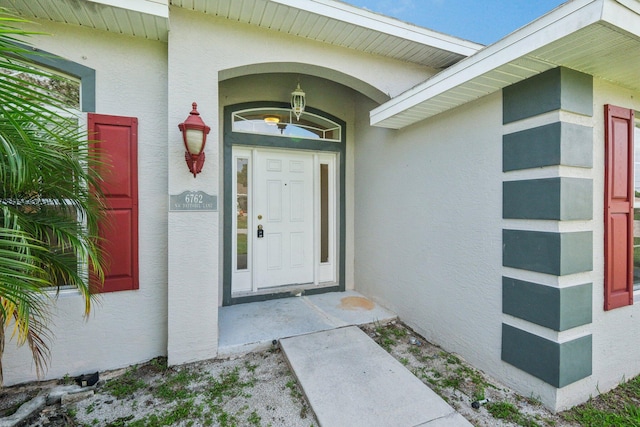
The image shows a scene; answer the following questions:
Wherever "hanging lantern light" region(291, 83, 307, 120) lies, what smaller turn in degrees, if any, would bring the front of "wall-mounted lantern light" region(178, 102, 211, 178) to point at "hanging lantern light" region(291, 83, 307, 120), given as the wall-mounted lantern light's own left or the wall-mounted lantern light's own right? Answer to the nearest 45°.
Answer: approximately 135° to the wall-mounted lantern light's own left

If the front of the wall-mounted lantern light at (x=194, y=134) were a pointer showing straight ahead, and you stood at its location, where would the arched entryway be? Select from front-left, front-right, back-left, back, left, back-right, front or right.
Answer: back-left

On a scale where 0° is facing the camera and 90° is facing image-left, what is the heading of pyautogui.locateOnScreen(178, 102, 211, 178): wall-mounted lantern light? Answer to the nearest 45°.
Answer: approximately 0°
